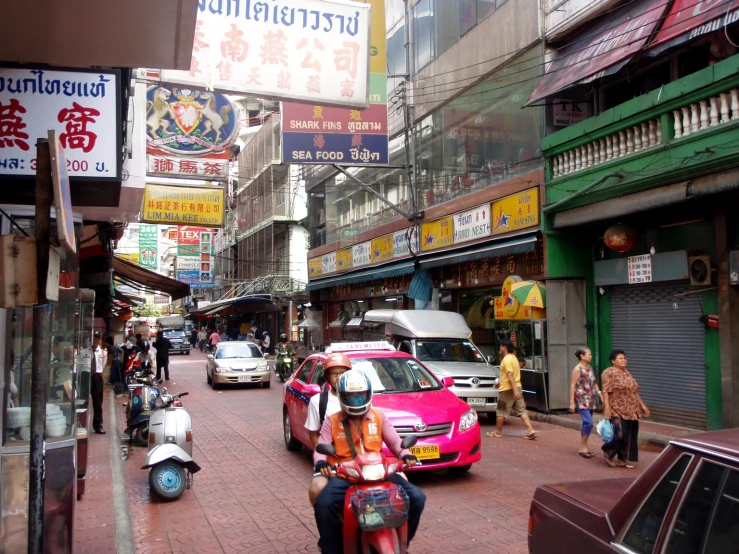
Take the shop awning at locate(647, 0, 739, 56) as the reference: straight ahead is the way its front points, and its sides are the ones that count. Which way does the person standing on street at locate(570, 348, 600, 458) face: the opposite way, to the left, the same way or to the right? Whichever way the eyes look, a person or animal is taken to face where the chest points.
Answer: to the left

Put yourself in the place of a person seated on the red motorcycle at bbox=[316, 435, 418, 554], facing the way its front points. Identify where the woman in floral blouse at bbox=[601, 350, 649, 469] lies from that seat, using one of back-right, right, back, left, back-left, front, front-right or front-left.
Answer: back-left

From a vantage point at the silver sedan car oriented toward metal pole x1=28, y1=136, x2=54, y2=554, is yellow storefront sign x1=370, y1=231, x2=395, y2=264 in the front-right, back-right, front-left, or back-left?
back-left

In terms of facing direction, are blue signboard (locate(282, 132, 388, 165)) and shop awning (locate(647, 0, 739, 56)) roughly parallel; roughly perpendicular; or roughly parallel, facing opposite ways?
roughly perpendicular

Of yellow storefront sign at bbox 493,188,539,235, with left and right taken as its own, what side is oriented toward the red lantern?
left

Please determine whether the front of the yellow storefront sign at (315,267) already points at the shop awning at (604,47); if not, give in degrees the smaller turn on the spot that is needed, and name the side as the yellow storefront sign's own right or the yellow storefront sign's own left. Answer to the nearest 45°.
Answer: approximately 45° to the yellow storefront sign's own left

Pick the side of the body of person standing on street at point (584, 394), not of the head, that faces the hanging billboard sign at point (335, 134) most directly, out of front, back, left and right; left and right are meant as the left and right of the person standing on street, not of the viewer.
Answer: back

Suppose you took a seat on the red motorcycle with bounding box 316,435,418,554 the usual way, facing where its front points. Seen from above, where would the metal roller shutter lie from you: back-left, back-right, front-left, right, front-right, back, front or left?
back-left

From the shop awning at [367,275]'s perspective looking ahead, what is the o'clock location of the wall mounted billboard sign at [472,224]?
The wall mounted billboard sign is roughly at 10 o'clock from the shop awning.

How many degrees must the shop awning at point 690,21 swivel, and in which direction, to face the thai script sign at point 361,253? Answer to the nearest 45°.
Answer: approximately 90° to its right

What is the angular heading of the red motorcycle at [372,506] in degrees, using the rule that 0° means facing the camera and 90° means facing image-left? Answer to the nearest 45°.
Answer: approximately 0°
